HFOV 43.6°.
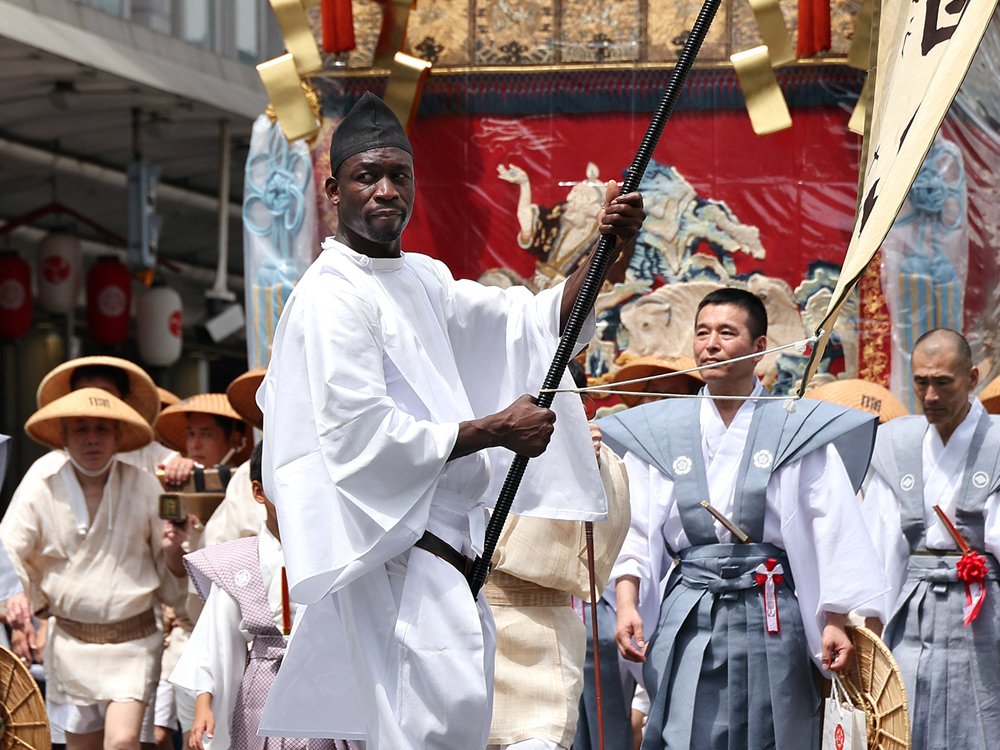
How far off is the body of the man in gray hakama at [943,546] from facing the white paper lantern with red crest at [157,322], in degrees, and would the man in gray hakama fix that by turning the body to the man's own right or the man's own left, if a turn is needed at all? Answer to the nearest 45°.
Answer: approximately 135° to the man's own right

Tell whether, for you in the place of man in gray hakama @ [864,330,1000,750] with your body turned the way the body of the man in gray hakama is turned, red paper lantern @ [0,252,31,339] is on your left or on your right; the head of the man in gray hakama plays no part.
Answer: on your right

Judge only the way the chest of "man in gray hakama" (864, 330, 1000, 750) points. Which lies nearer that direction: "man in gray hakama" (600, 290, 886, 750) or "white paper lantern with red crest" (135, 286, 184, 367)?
the man in gray hakama

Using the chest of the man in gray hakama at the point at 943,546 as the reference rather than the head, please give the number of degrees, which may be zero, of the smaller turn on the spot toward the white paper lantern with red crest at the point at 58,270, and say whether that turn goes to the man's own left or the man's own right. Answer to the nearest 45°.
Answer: approximately 135° to the man's own right

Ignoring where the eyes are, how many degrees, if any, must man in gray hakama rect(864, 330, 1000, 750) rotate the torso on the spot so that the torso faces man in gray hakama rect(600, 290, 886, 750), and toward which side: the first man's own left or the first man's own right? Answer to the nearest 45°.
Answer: approximately 45° to the first man's own right

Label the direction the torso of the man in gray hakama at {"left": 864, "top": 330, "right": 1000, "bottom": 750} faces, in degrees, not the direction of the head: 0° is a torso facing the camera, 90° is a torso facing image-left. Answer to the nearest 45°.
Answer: approximately 0°

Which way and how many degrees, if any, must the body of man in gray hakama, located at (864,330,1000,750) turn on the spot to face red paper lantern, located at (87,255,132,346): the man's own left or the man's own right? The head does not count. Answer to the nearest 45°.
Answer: approximately 135° to the man's own right

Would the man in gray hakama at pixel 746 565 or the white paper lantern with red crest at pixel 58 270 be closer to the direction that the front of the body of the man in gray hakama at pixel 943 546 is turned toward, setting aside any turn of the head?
the man in gray hakama
